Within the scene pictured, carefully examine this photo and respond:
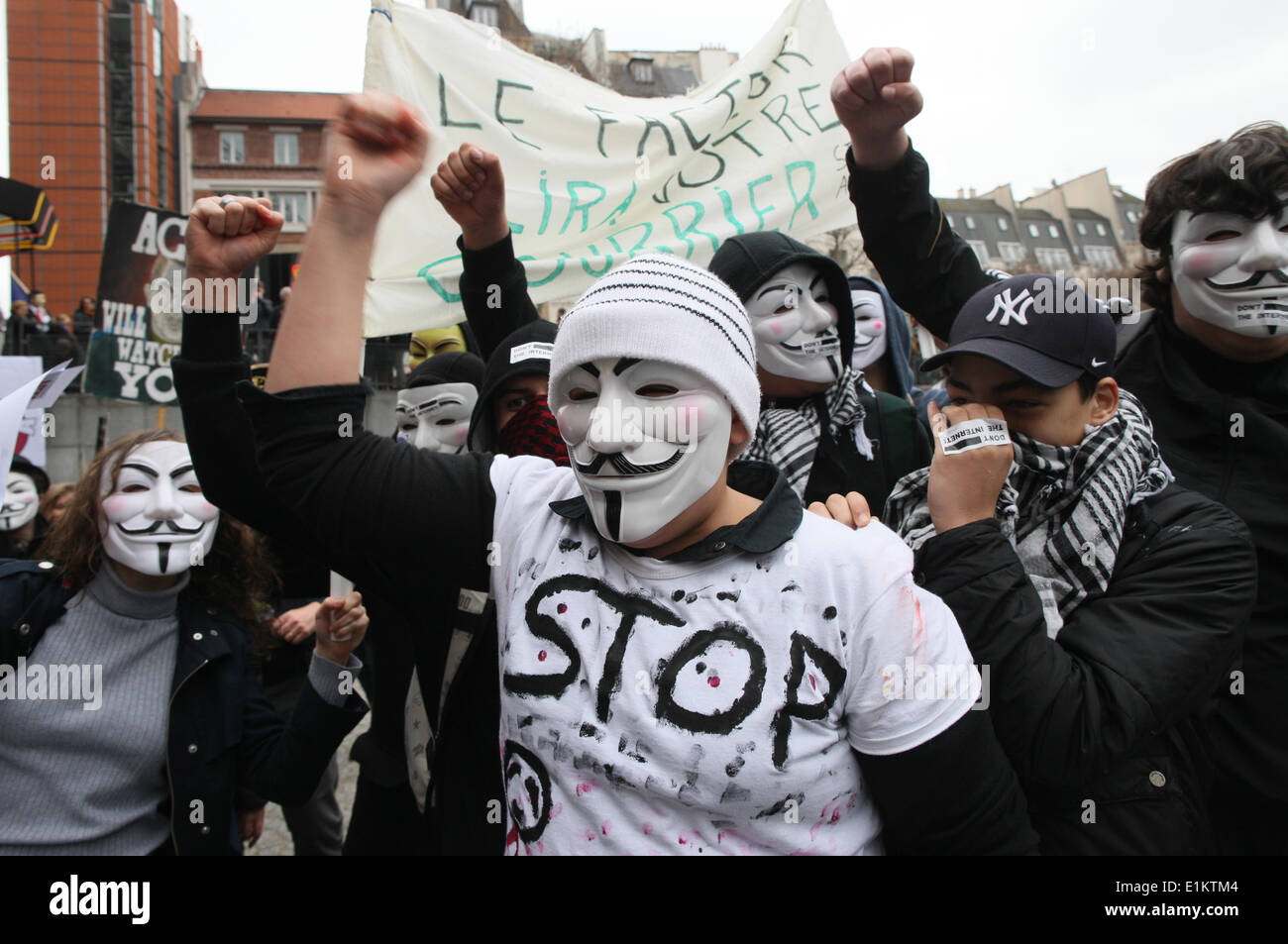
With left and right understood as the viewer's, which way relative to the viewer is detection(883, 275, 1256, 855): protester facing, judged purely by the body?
facing the viewer and to the left of the viewer

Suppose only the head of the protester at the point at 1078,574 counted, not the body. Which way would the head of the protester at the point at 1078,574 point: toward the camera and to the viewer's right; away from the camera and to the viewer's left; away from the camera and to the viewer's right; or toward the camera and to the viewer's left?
toward the camera and to the viewer's left

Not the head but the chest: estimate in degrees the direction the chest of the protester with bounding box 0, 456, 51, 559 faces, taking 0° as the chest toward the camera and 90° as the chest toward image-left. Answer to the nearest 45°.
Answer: approximately 45°

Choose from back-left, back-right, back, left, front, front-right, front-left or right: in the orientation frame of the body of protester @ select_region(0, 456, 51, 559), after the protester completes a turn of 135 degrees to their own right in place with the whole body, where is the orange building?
front

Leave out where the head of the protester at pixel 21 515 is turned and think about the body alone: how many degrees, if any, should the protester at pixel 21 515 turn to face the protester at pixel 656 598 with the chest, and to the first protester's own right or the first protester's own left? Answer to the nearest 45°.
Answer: approximately 45° to the first protester's own left

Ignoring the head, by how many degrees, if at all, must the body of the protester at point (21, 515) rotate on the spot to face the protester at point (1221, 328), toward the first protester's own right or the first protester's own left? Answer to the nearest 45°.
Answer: approximately 90° to the first protester's own left

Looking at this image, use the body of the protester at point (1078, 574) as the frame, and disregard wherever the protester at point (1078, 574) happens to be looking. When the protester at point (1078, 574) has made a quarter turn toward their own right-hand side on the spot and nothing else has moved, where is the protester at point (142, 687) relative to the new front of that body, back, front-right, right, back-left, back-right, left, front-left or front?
front-left

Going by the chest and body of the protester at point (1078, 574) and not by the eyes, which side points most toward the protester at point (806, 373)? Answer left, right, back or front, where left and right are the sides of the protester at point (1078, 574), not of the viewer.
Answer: right

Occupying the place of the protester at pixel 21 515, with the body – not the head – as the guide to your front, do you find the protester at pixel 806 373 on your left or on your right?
on your left

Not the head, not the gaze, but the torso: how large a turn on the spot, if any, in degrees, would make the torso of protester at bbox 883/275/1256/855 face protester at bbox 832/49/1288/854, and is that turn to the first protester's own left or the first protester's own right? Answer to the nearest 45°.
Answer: approximately 180°
